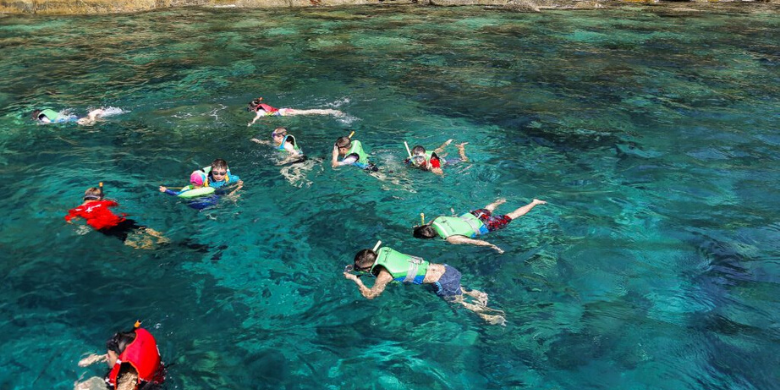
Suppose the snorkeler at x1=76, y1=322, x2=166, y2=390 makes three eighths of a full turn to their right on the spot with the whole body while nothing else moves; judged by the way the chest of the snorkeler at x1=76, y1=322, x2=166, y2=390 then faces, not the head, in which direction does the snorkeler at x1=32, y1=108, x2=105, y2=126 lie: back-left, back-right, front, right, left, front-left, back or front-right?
front-left

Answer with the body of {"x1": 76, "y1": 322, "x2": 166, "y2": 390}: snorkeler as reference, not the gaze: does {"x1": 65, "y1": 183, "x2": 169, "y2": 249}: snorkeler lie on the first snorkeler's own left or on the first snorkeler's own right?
on the first snorkeler's own right

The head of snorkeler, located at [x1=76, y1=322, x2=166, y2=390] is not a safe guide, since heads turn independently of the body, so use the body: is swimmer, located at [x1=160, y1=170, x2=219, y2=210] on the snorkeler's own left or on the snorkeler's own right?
on the snorkeler's own right

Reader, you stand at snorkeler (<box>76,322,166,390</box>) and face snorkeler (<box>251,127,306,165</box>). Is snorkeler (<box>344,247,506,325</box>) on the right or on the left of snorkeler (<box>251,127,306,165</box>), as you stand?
right

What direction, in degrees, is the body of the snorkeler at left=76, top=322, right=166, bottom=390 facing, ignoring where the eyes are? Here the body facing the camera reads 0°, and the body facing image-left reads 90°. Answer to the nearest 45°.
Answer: approximately 90°

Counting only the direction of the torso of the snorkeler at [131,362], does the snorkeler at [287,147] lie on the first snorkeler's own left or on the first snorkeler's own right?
on the first snorkeler's own right
